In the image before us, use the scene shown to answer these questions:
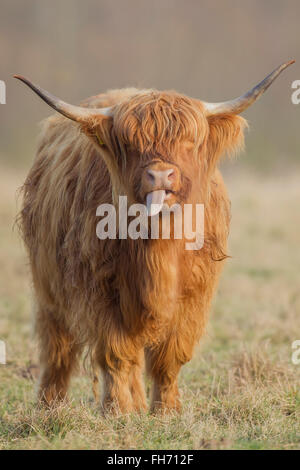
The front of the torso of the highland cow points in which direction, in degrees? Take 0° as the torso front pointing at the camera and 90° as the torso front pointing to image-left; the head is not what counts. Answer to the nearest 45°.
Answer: approximately 315°
